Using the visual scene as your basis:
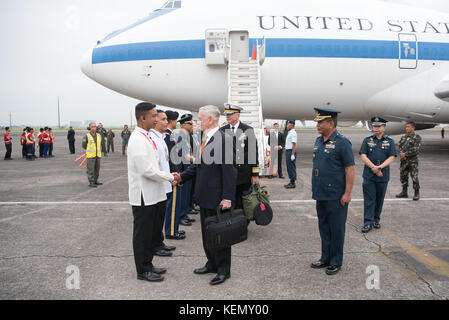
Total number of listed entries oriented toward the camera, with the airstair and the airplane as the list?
1

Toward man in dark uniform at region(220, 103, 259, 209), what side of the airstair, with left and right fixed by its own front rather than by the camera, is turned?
front

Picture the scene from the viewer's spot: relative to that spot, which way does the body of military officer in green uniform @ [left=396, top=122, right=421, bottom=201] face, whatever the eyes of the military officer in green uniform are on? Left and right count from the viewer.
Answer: facing the viewer and to the left of the viewer

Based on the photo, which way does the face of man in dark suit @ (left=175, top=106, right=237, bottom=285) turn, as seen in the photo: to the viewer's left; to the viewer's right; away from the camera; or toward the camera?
to the viewer's left

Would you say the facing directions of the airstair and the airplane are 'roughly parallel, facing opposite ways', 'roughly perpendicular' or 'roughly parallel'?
roughly perpendicular

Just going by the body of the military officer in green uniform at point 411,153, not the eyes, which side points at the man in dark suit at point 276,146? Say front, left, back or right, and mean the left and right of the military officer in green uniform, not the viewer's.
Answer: right

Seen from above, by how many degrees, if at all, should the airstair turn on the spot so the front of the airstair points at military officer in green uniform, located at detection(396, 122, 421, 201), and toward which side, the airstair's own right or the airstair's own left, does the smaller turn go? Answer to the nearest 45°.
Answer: approximately 45° to the airstair's own left

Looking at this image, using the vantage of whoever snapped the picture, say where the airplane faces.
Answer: facing to the left of the viewer

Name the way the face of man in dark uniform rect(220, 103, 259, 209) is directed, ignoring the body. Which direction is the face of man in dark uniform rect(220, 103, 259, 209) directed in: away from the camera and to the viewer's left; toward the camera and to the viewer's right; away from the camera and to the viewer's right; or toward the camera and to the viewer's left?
toward the camera and to the viewer's left

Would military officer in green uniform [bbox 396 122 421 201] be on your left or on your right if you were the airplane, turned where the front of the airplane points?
on your left

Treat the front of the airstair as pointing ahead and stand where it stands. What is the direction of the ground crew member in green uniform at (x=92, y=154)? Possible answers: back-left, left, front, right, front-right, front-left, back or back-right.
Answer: front-right

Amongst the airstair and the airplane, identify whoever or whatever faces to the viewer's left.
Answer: the airplane

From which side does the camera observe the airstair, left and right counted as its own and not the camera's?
front
